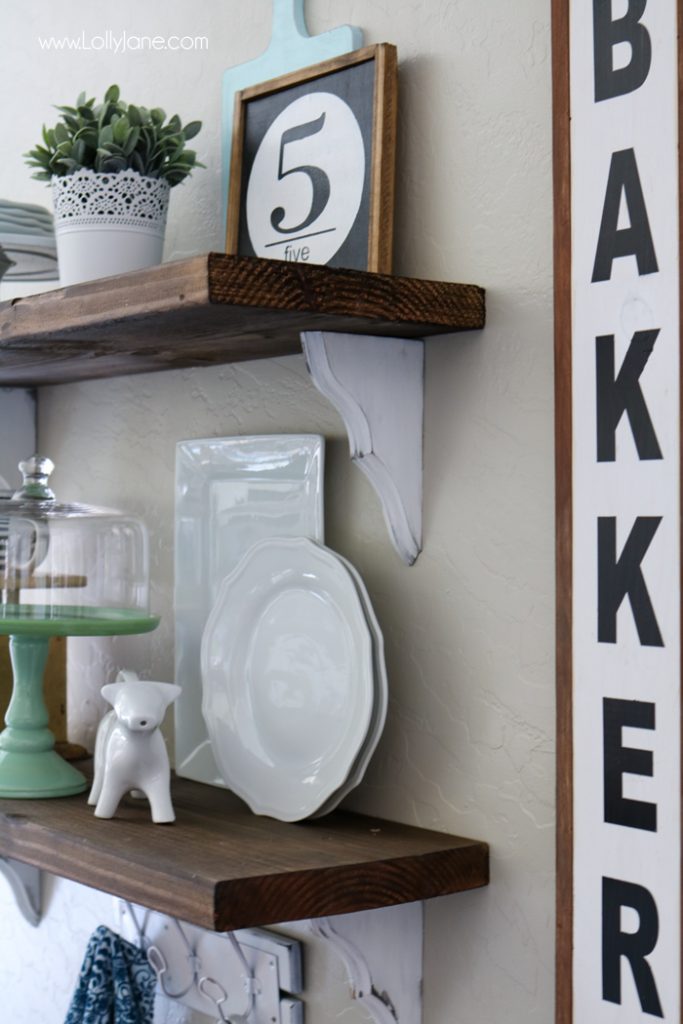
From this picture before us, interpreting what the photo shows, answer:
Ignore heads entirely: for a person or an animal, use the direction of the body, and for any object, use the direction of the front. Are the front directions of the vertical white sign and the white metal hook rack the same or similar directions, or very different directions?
same or similar directions

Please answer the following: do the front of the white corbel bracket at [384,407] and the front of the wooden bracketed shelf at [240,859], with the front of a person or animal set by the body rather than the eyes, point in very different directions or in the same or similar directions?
same or similar directions

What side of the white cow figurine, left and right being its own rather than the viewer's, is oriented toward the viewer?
front

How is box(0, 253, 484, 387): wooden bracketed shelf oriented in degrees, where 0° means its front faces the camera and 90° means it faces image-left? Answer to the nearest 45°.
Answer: approximately 45°

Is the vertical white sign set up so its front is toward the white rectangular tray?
no

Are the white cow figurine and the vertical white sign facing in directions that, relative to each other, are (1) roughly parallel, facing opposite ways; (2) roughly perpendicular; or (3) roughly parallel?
roughly perpendicular

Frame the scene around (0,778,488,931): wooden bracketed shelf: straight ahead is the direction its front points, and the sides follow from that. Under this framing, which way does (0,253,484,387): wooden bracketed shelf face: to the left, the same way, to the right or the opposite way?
the same way

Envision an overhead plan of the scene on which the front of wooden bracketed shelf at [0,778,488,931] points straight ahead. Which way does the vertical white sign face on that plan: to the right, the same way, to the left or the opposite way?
the same way
